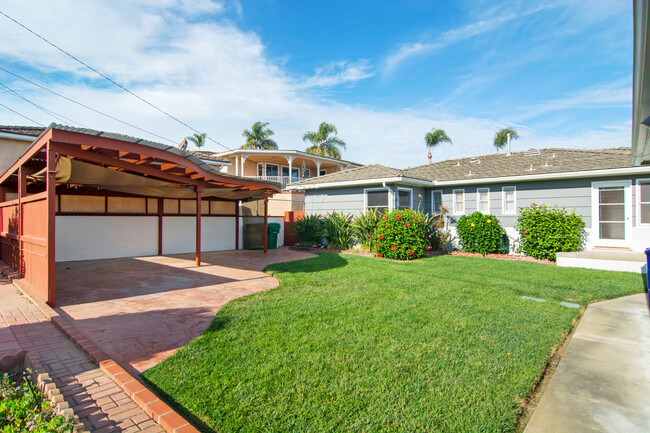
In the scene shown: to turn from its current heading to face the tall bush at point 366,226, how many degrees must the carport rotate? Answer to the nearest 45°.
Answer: approximately 45° to its left

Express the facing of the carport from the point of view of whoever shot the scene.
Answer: facing the viewer and to the right of the viewer

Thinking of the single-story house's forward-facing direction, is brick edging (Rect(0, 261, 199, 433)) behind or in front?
in front

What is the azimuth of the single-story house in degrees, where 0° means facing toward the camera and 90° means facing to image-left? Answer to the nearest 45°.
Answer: approximately 45°

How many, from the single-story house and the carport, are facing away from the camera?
0

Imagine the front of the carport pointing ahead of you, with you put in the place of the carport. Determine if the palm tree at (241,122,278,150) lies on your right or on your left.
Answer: on your left

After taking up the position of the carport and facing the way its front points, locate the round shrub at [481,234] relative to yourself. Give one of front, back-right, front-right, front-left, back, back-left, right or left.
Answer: front-left

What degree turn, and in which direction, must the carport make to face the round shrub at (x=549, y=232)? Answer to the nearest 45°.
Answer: approximately 45° to its left

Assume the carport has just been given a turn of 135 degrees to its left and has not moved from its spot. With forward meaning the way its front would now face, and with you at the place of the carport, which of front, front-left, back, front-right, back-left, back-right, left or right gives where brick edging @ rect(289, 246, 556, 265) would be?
right

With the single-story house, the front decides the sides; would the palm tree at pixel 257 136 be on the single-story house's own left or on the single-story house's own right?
on the single-story house's own right

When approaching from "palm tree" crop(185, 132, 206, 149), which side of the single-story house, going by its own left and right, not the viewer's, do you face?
right
